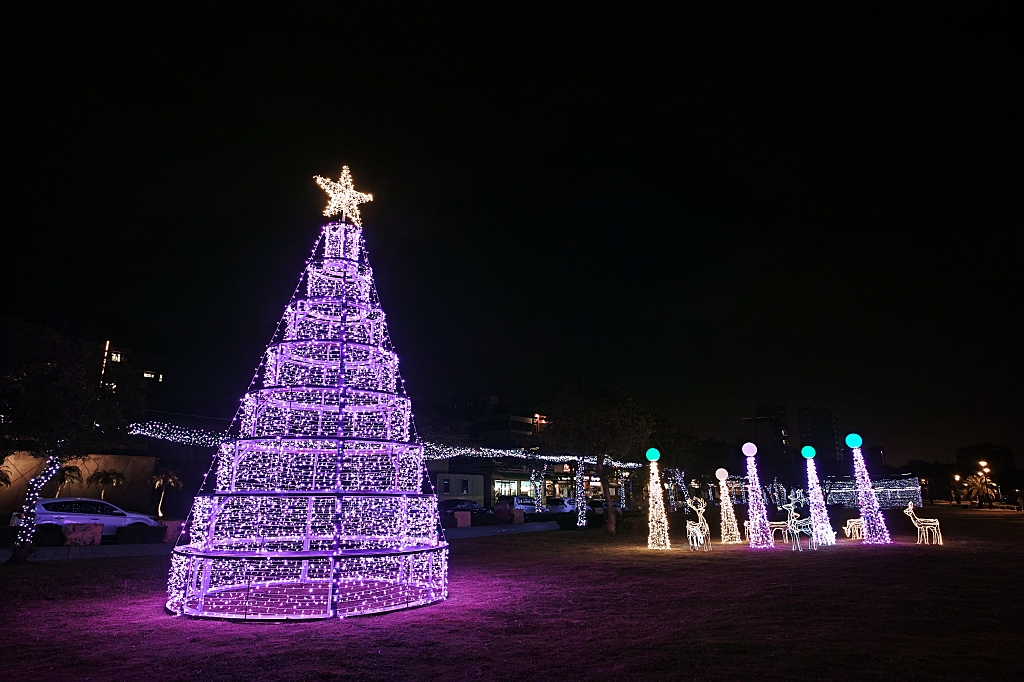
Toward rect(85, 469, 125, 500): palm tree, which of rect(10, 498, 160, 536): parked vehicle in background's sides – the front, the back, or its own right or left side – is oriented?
left

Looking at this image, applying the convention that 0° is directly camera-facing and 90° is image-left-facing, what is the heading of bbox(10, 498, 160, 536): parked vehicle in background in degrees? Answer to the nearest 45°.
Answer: approximately 270°

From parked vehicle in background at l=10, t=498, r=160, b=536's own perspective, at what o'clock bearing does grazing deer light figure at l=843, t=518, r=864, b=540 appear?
The grazing deer light figure is roughly at 1 o'clock from the parked vehicle in background.

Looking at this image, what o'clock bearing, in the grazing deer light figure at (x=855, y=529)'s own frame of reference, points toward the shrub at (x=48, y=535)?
The shrub is roughly at 11 o'clock from the grazing deer light figure.

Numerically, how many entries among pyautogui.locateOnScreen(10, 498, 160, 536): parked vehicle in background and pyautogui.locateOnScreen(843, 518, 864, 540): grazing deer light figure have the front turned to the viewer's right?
1

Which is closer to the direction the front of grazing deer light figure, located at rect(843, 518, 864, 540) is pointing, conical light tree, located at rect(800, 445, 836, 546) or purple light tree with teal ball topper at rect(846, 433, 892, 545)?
the conical light tree

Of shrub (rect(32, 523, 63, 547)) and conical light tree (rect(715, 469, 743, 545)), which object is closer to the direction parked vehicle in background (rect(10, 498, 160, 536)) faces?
the conical light tree

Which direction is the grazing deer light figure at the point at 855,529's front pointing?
to the viewer's left

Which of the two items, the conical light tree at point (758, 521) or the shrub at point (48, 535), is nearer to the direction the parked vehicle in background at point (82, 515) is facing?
the conical light tree

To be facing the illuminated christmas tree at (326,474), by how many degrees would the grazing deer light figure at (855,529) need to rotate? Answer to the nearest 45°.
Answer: approximately 45° to its left

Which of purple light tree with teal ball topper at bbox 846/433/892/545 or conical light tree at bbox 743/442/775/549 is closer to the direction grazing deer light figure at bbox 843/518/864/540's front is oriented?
the conical light tree

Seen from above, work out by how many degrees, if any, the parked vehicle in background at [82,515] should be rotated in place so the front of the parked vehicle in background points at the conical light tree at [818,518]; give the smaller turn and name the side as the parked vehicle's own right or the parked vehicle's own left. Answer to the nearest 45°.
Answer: approximately 45° to the parked vehicle's own right
